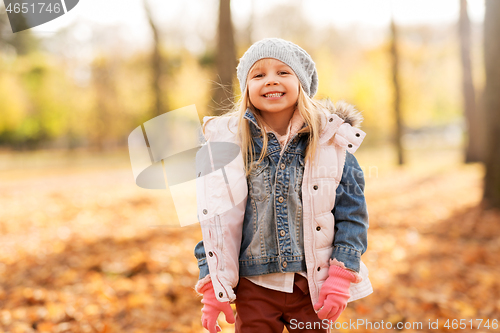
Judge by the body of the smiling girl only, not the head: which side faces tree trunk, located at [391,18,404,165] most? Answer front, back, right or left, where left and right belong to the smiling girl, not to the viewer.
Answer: back

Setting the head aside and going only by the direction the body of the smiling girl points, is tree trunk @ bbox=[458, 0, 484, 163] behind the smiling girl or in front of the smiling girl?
behind

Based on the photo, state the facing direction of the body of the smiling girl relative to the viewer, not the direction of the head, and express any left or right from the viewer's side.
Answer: facing the viewer

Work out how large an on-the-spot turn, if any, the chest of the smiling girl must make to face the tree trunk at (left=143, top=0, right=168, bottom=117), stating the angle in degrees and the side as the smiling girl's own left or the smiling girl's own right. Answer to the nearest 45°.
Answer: approximately 180°

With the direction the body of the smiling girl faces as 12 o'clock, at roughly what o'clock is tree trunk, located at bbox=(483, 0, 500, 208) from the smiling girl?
The tree trunk is roughly at 7 o'clock from the smiling girl.

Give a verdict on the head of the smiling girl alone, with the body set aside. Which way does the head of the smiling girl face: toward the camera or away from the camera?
toward the camera
